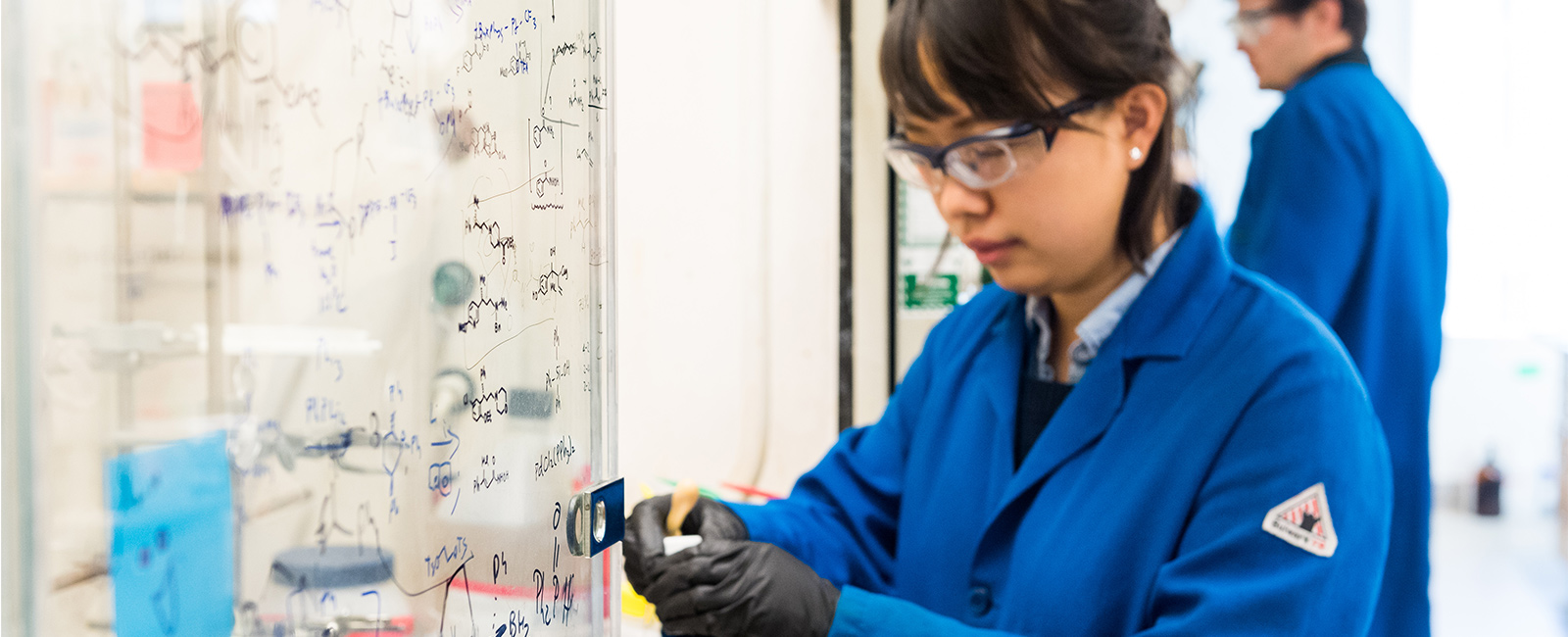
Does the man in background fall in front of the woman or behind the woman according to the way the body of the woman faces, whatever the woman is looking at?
behind

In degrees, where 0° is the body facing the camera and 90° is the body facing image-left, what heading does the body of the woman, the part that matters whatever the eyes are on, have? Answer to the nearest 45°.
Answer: approximately 45°

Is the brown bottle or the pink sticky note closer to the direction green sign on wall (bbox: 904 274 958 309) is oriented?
the pink sticky note

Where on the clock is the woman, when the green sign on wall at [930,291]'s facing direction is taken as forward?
The woman is roughly at 12 o'clock from the green sign on wall.

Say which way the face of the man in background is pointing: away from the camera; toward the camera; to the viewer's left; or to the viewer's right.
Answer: to the viewer's left

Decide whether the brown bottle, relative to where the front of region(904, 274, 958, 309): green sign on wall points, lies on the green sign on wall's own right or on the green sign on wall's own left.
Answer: on the green sign on wall's own left
